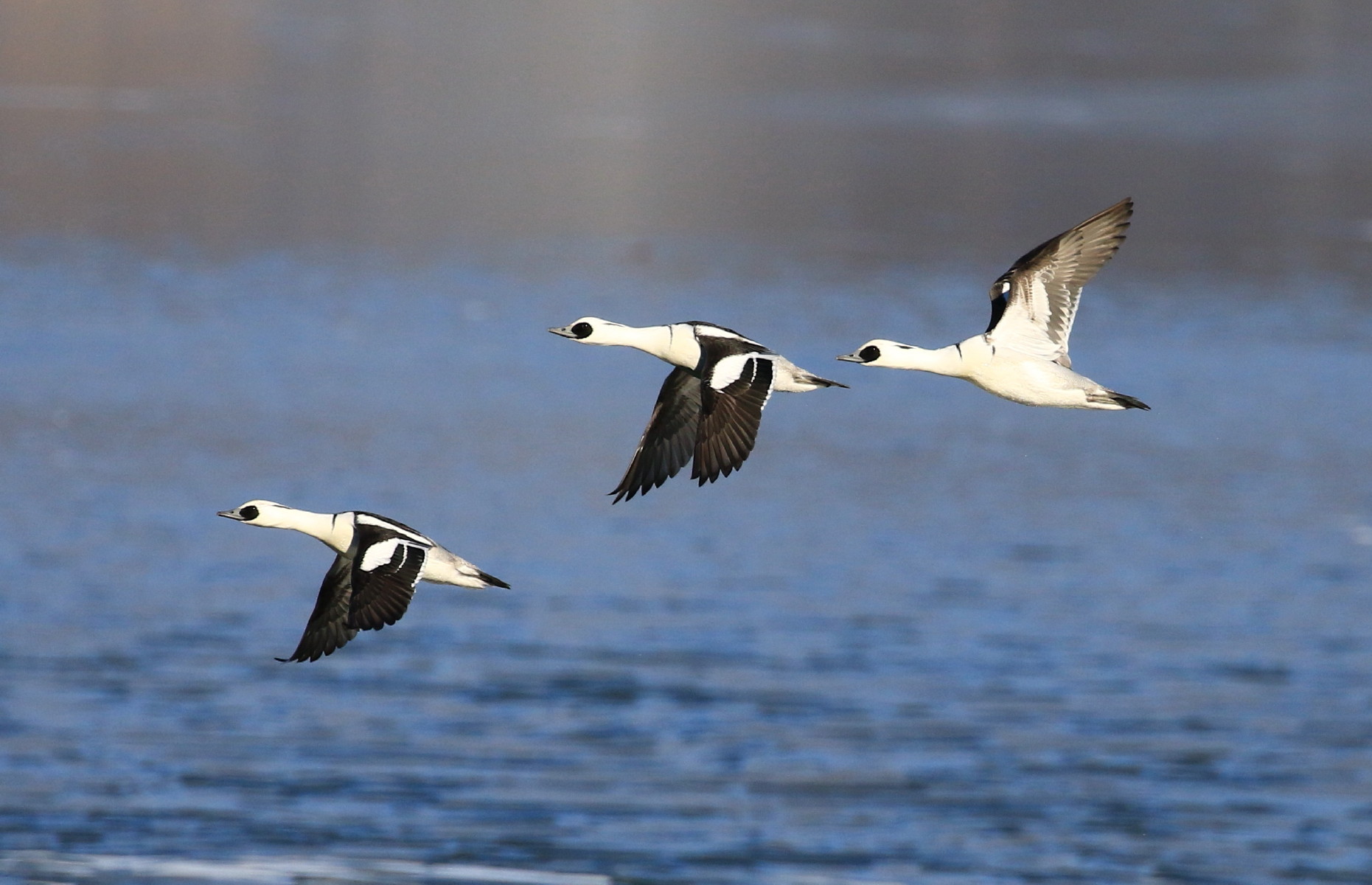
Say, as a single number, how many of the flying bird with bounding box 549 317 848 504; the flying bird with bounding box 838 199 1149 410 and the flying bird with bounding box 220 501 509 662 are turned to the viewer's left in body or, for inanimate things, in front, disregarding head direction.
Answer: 3

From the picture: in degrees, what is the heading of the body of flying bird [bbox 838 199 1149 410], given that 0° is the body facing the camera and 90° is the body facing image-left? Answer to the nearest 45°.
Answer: approximately 90°

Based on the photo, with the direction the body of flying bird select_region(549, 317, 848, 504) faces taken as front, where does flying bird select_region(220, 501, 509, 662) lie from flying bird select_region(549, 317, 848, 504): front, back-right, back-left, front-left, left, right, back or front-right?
front

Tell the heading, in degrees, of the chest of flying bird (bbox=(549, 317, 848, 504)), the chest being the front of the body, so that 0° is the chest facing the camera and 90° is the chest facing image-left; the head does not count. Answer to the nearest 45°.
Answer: approximately 90°

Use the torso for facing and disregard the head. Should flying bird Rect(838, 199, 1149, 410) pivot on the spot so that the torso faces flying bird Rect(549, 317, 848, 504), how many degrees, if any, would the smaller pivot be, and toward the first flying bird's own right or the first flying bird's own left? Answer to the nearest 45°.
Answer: approximately 45° to the first flying bird's own left

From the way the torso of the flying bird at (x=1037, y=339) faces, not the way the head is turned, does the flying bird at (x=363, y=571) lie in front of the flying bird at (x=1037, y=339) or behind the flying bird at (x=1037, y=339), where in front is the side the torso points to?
in front

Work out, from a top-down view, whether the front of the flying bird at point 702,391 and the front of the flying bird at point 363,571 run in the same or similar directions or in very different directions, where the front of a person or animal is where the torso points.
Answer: same or similar directions

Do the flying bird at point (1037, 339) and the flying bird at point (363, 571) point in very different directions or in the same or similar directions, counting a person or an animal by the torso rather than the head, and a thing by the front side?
same or similar directions

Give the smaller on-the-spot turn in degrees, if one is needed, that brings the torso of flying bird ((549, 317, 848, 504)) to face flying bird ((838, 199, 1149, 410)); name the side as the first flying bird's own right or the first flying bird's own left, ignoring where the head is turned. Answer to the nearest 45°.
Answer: approximately 180°

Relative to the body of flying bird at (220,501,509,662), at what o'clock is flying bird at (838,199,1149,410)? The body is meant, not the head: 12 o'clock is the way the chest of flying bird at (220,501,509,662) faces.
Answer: flying bird at (838,199,1149,410) is roughly at 6 o'clock from flying bird at (220,501,509,662).

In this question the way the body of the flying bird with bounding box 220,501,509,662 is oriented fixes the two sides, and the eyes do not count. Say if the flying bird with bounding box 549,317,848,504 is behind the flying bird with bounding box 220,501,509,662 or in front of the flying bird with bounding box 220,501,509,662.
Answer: behind

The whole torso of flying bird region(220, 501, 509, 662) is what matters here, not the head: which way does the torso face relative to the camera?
to the viewer's left
